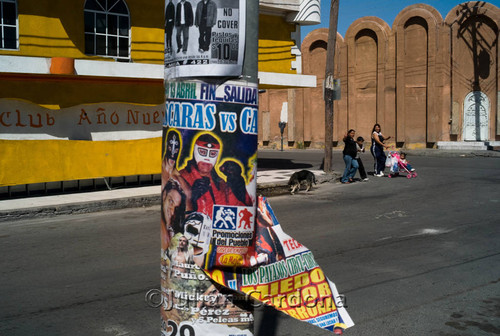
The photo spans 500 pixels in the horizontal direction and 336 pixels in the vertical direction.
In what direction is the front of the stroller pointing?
to the viewer's right

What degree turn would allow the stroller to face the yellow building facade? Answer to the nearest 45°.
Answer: approximately 135° to its right

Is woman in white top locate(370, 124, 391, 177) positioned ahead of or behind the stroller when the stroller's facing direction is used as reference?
behind

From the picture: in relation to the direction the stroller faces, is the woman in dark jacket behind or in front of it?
behind
